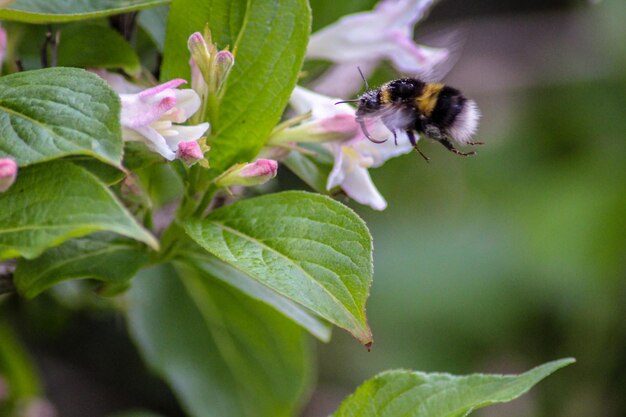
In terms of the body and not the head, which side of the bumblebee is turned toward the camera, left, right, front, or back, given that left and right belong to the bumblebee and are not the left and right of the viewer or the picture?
left
